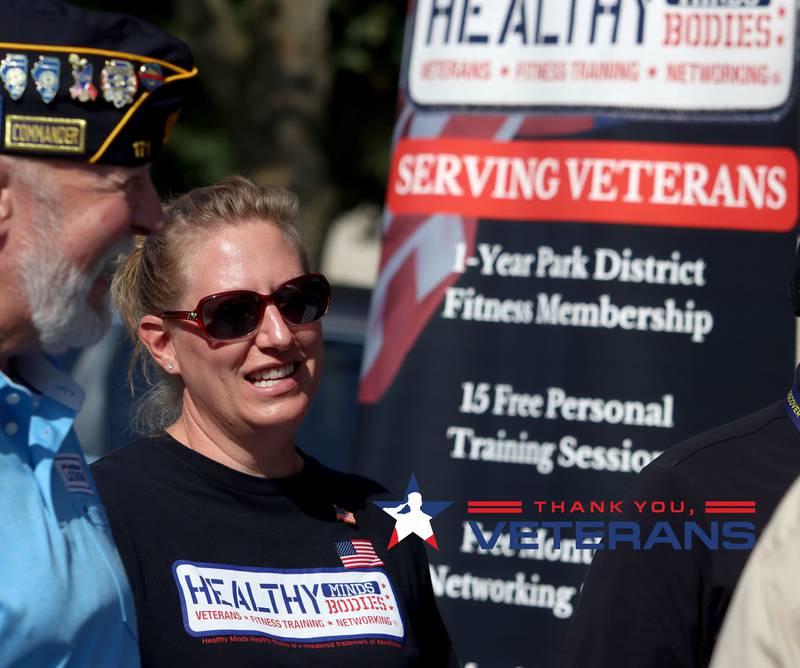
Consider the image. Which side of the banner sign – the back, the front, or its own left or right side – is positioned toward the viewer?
front

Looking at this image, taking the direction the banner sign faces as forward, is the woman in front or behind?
in front

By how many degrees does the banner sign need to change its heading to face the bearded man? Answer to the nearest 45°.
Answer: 0° — it already faces them

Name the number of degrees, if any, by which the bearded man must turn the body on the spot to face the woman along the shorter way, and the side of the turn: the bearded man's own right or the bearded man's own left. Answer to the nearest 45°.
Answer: approximately 90° to the bearded man's own left

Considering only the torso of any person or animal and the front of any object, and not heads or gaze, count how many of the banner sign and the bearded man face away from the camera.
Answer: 0

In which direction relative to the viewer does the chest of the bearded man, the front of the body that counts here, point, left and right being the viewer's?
facing the viewer and to the right of the viewer

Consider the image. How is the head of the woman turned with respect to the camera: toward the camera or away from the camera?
toward the camera

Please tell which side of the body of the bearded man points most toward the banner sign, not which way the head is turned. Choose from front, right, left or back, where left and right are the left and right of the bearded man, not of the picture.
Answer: left

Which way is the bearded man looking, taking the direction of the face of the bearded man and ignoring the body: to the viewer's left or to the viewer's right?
to the viewer's right
